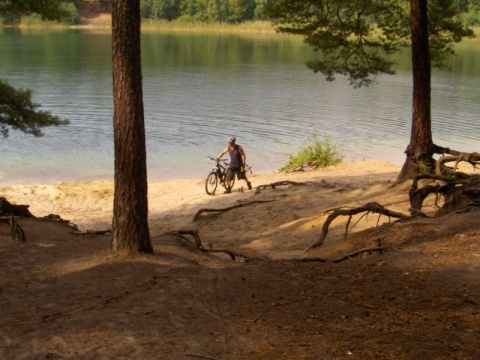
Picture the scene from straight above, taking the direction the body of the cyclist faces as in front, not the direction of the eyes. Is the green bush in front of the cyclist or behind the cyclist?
behind

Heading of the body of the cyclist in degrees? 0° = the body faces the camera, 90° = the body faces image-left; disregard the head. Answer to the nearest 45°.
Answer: approximately 45°
